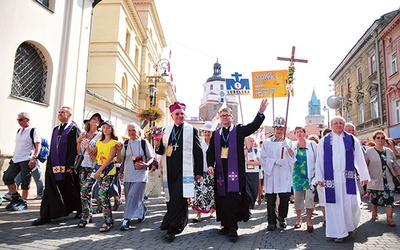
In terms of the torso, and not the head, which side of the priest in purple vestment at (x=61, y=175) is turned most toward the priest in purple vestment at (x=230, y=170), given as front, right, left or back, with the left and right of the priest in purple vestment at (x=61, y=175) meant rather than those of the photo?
left

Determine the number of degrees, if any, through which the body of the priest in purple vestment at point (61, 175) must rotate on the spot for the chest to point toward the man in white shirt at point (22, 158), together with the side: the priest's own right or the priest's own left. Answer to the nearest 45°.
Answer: approximately 90° to the priest's own right

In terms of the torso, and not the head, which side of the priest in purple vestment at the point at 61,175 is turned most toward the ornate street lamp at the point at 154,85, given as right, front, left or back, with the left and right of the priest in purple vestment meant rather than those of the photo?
back

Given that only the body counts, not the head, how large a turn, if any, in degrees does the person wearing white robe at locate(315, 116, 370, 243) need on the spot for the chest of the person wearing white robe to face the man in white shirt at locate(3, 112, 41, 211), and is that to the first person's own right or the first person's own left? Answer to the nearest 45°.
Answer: approximately 90° to the first person's own right

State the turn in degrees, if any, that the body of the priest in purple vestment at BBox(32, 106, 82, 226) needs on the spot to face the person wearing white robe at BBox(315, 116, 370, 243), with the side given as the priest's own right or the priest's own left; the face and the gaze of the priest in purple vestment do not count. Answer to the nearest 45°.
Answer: approximately 90° to the priest's own left

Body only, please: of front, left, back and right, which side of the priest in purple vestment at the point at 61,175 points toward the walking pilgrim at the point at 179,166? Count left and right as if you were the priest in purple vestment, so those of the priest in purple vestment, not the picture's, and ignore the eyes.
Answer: left

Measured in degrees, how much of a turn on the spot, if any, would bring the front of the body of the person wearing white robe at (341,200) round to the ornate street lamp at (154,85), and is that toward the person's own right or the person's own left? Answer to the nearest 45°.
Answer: approximately 135° to the person's own right

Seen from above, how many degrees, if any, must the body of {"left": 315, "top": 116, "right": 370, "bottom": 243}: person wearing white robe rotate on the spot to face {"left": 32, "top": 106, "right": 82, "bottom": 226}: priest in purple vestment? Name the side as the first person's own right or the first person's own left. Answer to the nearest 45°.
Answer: approximately 90° to the first person's own right
